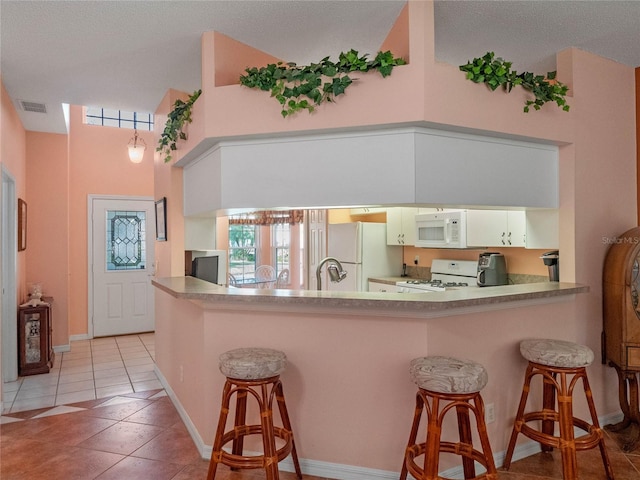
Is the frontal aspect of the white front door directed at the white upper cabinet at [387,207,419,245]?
no

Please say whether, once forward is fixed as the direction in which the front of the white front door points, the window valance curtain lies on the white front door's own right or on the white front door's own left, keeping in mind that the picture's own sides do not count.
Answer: on the white front door's own left

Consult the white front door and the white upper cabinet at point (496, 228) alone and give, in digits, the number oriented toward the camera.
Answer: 2

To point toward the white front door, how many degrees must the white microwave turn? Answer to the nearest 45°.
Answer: approximately 45° to its right

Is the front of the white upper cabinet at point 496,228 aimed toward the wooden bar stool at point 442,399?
yes

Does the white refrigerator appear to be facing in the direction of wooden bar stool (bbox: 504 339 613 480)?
no

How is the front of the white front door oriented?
toward the camera

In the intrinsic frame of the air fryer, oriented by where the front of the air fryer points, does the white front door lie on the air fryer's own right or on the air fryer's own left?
on the air fryer's own right

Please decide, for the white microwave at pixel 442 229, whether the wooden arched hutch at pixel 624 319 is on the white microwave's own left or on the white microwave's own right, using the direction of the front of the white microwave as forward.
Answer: on the white microwave's own left

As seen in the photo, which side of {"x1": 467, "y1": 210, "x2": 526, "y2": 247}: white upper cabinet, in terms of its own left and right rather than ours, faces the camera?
front

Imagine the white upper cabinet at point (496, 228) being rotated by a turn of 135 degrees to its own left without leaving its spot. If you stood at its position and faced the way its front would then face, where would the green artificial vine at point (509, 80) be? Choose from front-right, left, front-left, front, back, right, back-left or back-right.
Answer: back-right

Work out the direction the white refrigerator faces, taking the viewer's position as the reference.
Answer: facing the viewer and to the left of the viewer

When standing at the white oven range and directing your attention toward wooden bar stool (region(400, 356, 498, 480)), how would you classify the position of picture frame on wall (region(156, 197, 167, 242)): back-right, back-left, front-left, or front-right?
front-right

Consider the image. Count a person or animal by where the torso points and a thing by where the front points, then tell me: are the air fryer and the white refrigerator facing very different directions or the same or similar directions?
same or similar directions

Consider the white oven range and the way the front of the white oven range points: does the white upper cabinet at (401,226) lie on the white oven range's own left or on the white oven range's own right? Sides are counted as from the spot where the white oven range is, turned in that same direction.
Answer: on the white oven range's own right

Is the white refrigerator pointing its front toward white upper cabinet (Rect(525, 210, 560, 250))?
no

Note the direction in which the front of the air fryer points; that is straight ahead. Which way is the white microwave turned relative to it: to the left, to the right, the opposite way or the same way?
the same way
